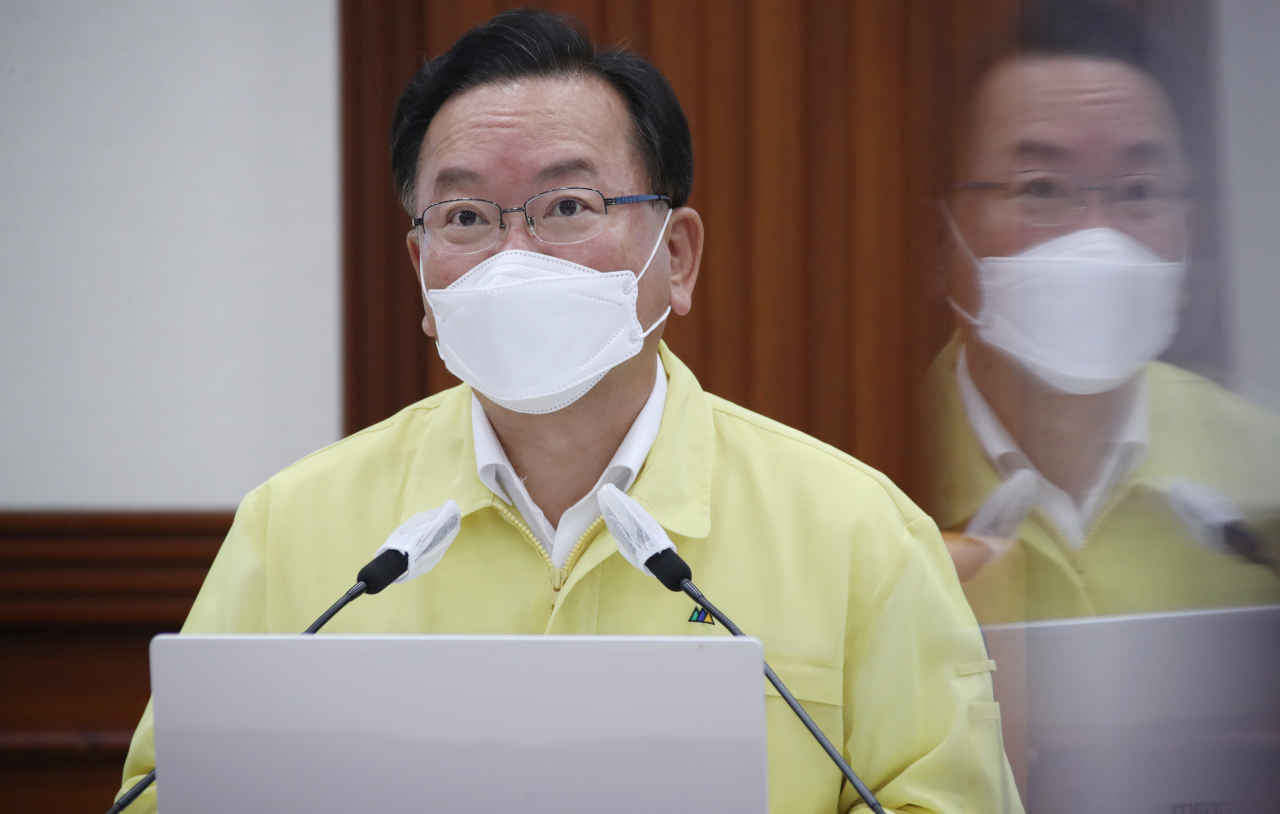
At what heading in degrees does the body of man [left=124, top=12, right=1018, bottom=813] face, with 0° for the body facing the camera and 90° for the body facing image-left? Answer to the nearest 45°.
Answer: approximately 0°
